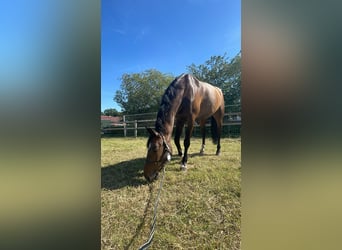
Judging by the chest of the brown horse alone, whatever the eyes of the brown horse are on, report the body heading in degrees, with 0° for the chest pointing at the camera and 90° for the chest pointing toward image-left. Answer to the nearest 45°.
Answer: approximately 45°
